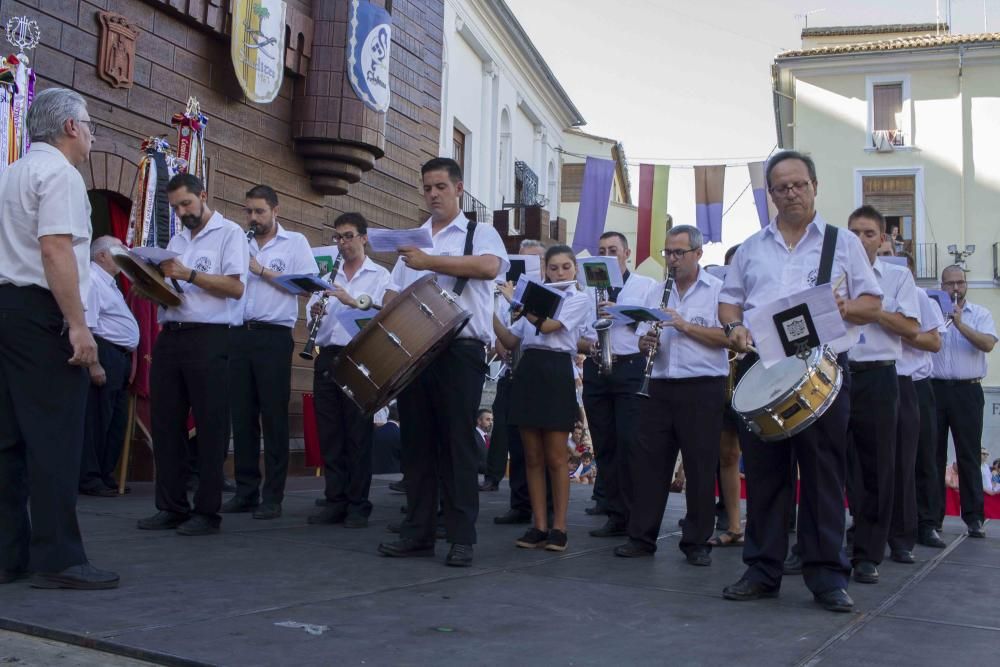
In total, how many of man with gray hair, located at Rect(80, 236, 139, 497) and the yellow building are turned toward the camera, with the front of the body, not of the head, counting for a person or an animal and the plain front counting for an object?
1

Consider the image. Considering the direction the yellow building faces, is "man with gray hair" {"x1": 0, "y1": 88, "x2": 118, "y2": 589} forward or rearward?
forward

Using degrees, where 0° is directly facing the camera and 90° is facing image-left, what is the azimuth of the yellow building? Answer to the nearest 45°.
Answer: approximately 0°

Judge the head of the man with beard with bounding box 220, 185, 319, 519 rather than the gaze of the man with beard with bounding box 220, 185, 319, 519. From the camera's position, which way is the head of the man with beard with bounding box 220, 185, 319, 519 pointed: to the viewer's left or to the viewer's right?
to the viewer's left

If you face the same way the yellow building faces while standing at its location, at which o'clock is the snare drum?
The snare drum is roughly at 12 o'clock from the yellow building.

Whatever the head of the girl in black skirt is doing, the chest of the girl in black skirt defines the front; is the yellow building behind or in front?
behind

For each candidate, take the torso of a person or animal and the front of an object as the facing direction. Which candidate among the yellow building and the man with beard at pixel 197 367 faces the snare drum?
the yellow building

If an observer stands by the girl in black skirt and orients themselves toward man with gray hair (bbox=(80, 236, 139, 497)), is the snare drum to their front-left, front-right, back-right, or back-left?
back-left

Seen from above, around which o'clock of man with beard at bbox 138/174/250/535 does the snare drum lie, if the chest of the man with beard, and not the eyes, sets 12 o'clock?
The snare drum is roughly at 9 o'clock from the man with beard.

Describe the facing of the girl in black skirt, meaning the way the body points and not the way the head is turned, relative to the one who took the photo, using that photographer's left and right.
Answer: facing the viewer and to the left of the viewer

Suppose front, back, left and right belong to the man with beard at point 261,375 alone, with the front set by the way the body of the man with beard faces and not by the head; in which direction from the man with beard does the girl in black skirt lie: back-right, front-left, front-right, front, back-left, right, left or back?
left
